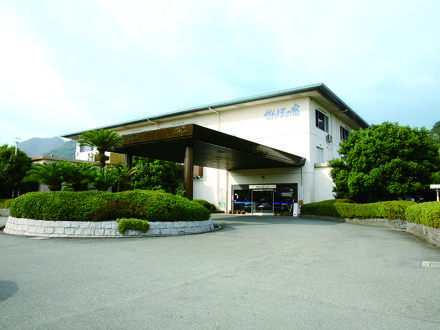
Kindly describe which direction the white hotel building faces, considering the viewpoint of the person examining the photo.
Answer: facing the viewer and to the left of the viewer

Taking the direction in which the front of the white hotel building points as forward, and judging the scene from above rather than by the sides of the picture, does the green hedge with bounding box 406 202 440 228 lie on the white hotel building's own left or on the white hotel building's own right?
on the white hotel building's own left

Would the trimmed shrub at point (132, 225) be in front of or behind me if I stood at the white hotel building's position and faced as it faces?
in front
